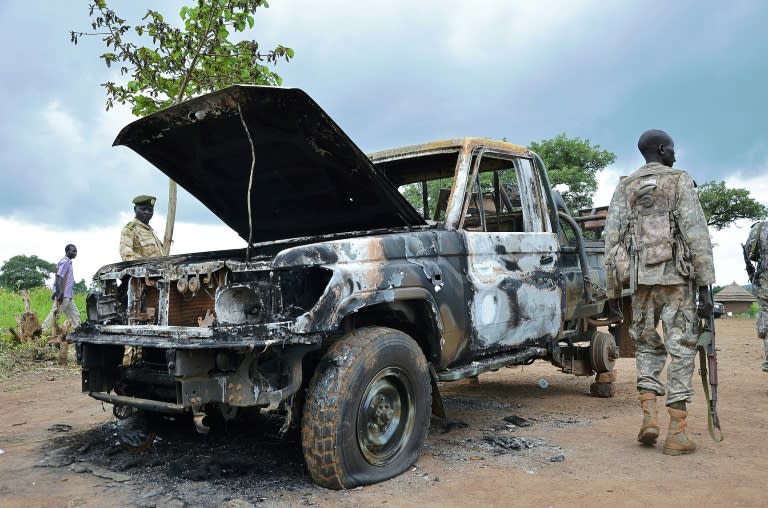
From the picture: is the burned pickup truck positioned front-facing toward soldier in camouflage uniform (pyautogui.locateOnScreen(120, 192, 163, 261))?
no

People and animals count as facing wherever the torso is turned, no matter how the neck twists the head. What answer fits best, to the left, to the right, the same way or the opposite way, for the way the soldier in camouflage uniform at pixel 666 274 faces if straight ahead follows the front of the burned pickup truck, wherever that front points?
the opposite way

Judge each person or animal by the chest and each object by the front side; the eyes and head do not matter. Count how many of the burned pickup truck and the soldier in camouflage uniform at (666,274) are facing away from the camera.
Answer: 1

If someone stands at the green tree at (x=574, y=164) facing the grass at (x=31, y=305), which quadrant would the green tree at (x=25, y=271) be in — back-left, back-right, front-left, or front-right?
front-right

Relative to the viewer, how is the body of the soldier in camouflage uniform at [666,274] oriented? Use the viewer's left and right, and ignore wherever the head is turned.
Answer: facing away from the viewer

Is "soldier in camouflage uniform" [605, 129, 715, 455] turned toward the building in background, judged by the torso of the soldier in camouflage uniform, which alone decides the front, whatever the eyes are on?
yes

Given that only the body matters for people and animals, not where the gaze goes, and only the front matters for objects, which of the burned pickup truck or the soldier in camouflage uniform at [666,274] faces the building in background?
the soldier in camouflage uniform

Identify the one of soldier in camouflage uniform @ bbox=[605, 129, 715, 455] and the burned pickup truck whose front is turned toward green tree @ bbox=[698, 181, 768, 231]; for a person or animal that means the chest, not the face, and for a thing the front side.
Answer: the soldier in camouflage uniform

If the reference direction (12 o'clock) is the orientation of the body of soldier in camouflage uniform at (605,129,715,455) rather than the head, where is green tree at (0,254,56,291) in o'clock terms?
The green tree is roughly at 10 o'clock from the soldier in camouflage uniform.

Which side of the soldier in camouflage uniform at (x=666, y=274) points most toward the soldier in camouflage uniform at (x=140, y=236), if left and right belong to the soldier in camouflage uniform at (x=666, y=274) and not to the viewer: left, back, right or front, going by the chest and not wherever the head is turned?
left

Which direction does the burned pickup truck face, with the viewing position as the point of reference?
facing the viewer and to the left of the viewer

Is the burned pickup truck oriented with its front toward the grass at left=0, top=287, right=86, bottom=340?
no

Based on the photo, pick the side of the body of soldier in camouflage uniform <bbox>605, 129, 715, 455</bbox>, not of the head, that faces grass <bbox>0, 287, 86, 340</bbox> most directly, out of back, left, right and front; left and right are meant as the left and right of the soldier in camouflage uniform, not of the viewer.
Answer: left

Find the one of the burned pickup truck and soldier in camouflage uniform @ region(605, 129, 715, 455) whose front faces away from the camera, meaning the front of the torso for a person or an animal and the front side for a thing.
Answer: the soldier in camouflage uniform

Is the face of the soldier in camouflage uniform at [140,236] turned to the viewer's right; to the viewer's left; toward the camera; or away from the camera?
toward the camera

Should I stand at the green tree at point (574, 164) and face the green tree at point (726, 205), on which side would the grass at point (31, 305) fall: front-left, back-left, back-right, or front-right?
back-right

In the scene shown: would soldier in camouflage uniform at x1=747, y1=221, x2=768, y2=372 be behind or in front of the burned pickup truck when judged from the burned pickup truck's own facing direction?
behind

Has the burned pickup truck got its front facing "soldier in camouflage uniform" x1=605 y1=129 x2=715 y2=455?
no
